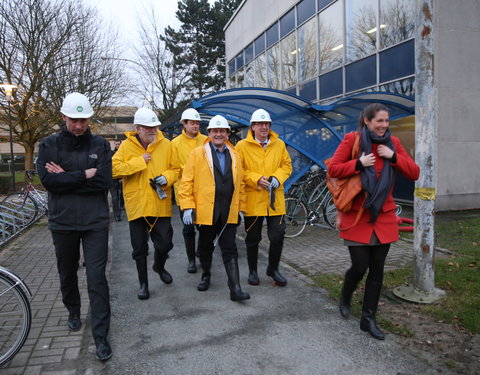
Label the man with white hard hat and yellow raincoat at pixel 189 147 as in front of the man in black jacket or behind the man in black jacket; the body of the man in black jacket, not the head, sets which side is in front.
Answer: behind

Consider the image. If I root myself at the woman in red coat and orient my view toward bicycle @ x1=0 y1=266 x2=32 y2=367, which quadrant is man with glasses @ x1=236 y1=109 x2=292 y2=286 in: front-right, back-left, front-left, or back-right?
front-right

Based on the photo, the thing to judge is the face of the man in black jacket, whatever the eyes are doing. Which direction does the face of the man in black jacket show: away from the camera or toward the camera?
toward the camera

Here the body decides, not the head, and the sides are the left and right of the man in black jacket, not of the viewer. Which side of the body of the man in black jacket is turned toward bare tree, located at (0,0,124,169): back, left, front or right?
back

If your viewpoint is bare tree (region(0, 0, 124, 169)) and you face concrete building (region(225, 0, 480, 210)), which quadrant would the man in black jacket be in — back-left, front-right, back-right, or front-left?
front-right

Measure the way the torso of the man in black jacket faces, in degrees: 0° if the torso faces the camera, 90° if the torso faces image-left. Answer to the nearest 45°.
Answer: approximately 0°

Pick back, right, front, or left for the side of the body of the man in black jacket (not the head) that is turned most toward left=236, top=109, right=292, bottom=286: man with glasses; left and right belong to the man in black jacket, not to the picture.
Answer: left

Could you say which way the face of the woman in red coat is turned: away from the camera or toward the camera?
toward the camera

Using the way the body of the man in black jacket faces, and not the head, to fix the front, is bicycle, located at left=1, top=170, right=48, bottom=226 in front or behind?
behind
